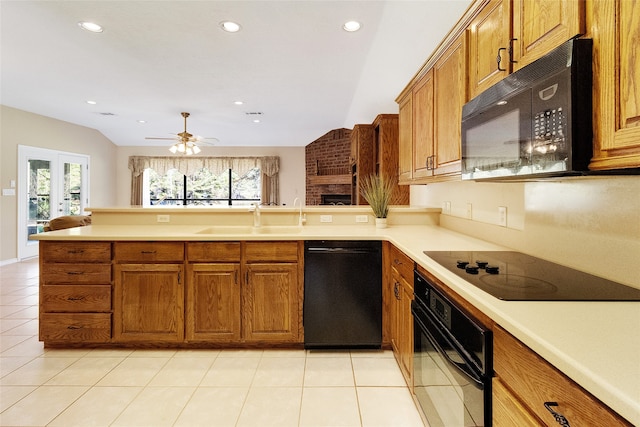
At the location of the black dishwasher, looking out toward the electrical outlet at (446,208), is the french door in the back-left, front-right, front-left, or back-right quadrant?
back-left

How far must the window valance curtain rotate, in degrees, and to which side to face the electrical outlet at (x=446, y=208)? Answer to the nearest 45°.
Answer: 0° — it already faces it

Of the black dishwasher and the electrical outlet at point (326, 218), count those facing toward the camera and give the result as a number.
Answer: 2

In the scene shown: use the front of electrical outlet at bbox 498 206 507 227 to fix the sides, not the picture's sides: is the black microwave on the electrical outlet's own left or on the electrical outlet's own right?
on the electrical outlet's own left

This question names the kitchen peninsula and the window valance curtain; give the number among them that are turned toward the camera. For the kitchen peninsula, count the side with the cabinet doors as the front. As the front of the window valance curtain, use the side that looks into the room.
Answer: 2

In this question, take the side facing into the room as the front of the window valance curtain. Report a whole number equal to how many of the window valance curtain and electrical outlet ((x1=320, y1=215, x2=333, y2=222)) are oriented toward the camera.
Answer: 2

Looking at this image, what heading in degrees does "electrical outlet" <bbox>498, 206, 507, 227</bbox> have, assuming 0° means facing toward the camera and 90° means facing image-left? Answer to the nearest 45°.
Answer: approximately 45°
